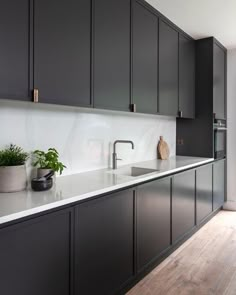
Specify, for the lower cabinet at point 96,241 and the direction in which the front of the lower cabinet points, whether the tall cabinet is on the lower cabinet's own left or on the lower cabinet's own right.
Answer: on the lower cabinet's own left

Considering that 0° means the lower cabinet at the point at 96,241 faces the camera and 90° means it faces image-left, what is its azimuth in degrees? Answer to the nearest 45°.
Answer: approximately 315°

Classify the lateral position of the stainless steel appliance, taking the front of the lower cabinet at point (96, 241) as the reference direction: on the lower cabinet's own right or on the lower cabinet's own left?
on the lower cabinet's own left
